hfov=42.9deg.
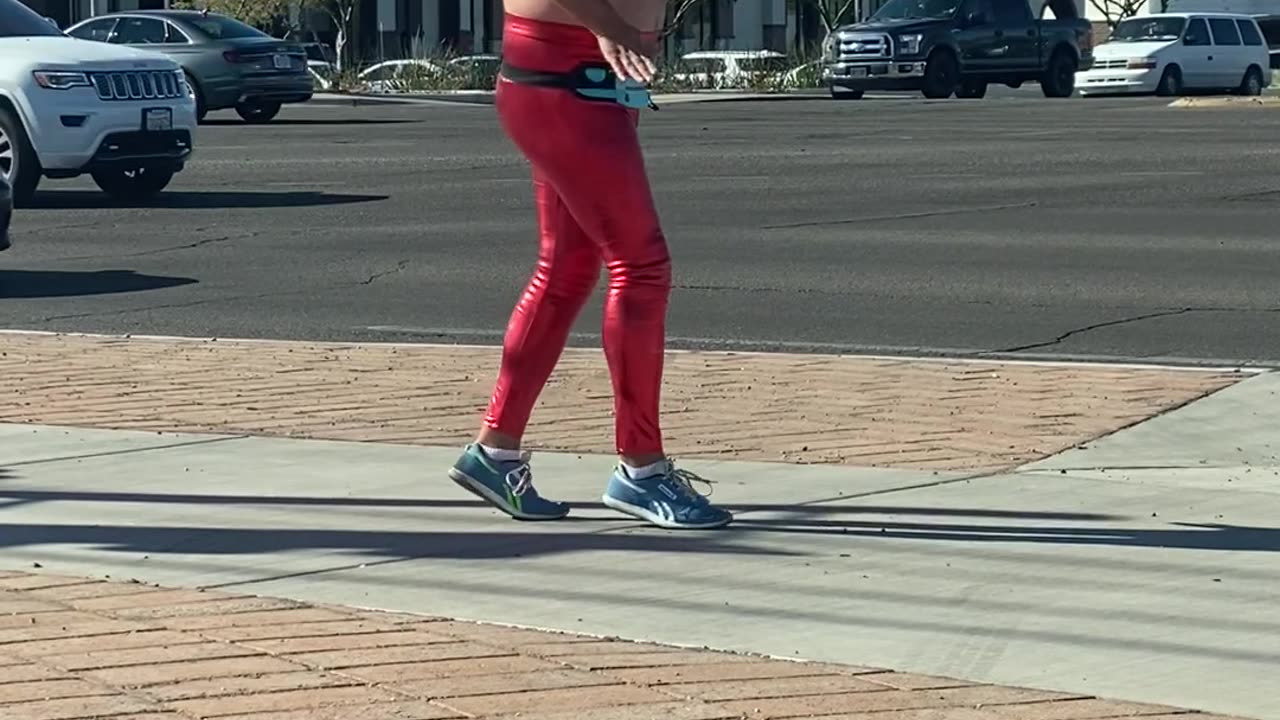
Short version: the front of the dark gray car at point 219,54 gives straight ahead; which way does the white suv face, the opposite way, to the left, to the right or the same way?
the opposite way

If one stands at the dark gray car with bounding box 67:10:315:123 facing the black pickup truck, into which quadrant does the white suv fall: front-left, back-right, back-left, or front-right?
back-right

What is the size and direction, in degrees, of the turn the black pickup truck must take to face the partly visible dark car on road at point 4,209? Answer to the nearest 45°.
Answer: approximately 45° to its left

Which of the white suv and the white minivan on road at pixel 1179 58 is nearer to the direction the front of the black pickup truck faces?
the white suv

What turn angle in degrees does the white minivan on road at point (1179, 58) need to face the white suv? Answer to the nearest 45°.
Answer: approximately 45° to its left

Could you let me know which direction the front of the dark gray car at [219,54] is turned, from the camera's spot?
facing away from the viewer and to the left of the viewer

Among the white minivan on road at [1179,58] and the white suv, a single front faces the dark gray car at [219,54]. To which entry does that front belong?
the white minivan on road at [1179,58]

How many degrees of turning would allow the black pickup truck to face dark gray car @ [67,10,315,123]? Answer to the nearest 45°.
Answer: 0° — it already faces it

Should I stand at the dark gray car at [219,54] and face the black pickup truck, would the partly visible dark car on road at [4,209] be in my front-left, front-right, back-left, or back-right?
back-right

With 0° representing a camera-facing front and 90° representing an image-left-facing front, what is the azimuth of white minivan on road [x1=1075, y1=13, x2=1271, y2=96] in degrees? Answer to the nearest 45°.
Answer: approximately 45°

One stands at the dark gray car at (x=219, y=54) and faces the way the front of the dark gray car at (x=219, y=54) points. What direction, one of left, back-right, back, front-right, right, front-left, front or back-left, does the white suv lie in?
back-left

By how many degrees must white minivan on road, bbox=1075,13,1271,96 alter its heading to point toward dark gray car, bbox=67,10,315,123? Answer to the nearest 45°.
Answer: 0° — it already faces it

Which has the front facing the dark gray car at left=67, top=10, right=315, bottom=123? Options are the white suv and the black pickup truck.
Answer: the black pickup truck

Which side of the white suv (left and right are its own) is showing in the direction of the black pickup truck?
left
